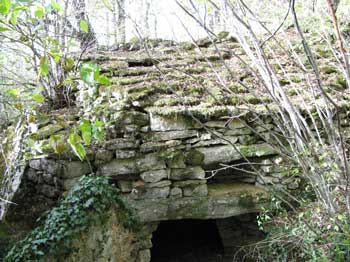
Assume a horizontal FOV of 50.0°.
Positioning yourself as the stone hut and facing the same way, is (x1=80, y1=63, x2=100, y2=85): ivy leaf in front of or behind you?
in front

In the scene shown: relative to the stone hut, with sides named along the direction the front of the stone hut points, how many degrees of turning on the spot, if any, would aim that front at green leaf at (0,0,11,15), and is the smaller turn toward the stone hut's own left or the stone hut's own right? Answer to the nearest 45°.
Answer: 0° — it already faces it

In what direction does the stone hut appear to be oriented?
toward the camera
